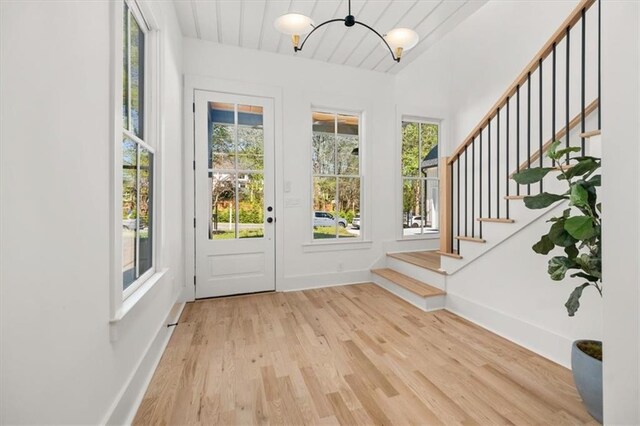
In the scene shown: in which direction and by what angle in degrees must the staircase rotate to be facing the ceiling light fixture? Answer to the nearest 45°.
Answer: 0° — it already faces it

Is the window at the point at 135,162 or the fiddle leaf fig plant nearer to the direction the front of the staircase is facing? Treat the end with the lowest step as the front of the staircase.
the window

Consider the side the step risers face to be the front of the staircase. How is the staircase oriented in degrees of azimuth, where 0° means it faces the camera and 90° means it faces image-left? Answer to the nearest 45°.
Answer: approximately 45°

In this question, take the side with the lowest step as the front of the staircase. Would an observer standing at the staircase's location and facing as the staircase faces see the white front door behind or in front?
in front

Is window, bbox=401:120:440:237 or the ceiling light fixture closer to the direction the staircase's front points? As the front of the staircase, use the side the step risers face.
the ceiling light fixture

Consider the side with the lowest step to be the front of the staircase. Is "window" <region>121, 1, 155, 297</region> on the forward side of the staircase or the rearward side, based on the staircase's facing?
on the forward side

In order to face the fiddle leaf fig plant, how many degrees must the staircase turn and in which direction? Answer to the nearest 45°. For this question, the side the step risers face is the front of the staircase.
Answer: approximately 135° to its left
